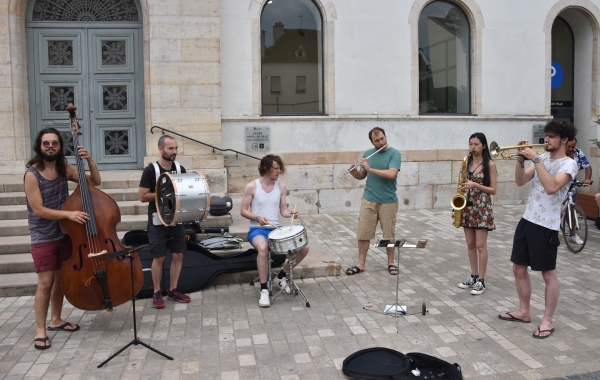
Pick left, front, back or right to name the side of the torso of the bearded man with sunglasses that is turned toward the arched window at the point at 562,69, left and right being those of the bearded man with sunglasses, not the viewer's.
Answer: left

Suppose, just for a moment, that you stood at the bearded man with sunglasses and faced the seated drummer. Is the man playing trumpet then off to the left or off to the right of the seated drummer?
right

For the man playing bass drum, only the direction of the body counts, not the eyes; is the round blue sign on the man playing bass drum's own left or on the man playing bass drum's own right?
on the man playing bass drum's own left

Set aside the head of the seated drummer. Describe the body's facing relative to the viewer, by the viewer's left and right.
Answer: facing the viewer and to the right of the viewer

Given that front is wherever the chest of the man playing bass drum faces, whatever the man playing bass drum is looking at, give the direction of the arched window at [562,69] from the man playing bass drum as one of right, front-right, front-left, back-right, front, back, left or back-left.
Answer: left

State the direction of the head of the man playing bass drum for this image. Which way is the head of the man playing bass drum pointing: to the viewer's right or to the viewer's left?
to the viewer's right

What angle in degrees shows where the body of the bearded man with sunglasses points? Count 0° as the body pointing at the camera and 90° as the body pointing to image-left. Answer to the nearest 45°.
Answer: approximately 315°

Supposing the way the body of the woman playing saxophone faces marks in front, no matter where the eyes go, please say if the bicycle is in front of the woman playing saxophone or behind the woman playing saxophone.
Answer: behind
